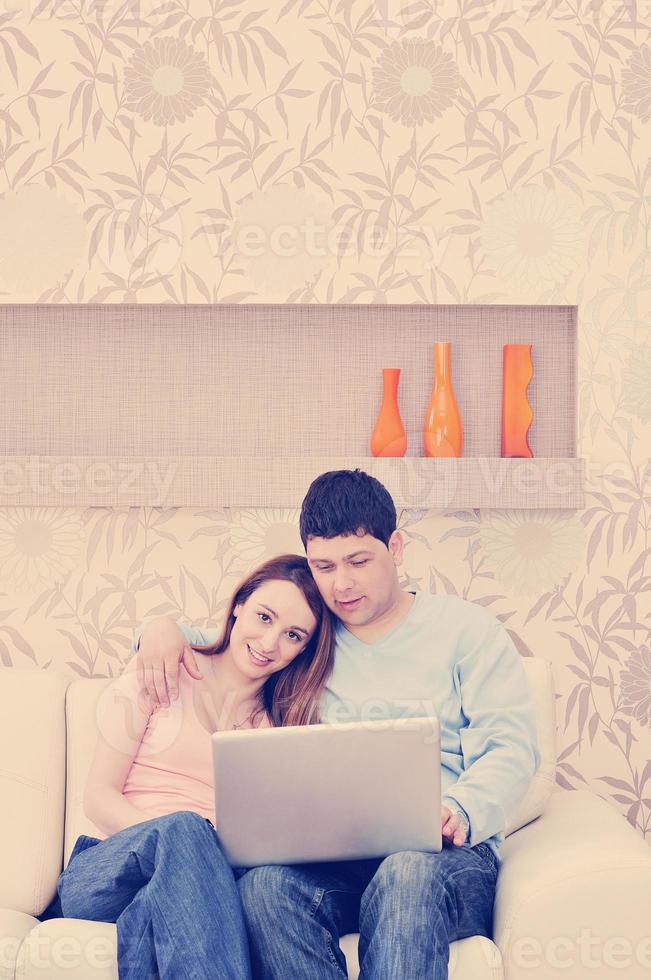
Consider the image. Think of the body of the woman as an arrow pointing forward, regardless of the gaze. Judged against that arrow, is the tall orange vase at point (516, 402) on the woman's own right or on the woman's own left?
on the woman's own left

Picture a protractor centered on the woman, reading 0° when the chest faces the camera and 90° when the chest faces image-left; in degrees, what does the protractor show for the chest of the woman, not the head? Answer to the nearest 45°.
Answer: approximately 0°

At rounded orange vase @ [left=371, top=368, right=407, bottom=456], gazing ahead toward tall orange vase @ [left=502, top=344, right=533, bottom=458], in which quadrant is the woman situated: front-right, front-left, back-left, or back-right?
back-right
